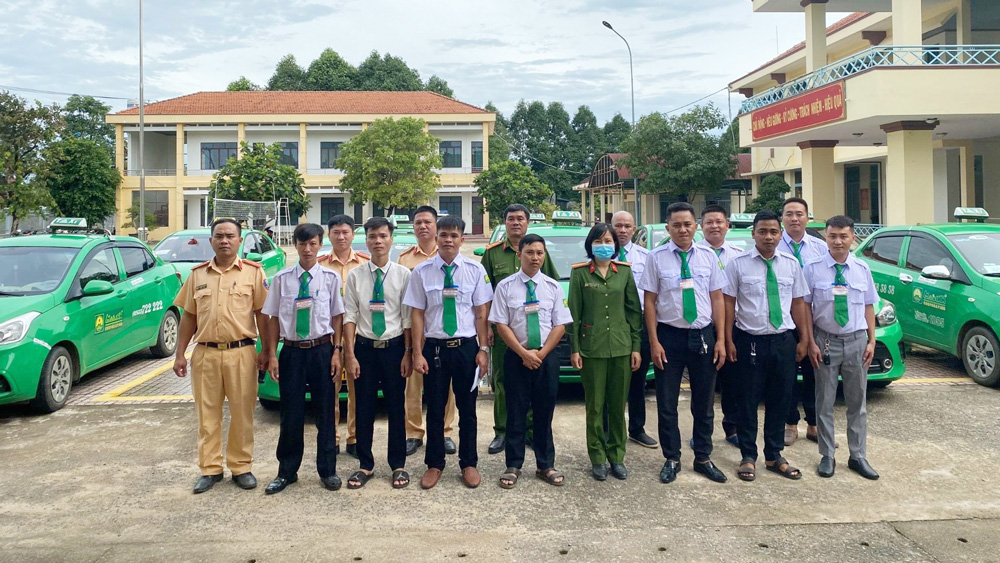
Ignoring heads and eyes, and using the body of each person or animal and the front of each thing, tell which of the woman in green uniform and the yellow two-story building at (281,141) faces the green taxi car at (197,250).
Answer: the yellow two-story building

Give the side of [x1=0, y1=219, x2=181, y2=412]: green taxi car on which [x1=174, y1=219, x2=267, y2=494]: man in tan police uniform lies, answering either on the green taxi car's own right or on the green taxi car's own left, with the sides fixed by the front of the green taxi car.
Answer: on the green taxi car's own left

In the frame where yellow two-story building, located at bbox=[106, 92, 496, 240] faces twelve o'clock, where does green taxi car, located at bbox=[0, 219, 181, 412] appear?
The green taxi car is roughly at 12 o'clock from the yellow two-story building.

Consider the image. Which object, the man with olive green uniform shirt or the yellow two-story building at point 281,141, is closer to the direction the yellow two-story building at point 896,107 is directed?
the man with olive green uniform shirt

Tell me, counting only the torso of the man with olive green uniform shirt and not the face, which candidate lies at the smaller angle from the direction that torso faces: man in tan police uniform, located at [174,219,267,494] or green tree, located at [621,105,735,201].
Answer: the man in tan police uniform

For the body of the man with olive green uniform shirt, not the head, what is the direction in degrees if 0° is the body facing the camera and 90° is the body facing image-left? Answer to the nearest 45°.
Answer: approximately 0°

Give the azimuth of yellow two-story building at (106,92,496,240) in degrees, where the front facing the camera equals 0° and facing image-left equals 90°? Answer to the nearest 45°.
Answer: approximately 0°

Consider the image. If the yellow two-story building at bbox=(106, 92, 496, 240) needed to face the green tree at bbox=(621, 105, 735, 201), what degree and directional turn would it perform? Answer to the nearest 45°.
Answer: approximately 45° to its left
